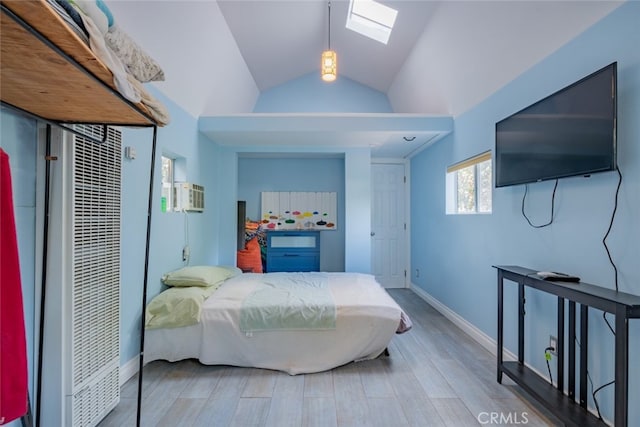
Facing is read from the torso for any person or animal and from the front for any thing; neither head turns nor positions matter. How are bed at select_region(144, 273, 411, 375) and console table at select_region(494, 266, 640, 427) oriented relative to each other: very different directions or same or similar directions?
very different directions

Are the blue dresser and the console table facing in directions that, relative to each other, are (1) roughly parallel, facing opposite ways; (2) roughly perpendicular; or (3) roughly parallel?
roughly perpendicular

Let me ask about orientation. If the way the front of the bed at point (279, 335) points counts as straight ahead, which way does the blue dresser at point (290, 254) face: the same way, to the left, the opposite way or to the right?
to the right

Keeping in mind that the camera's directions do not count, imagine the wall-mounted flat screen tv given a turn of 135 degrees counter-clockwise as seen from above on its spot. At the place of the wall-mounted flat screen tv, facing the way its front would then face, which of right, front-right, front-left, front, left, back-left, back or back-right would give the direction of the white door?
back-left

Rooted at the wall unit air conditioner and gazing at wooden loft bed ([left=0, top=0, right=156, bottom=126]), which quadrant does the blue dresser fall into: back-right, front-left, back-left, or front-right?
back-left

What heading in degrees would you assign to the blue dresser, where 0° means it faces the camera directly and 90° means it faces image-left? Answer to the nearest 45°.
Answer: approximately 0°

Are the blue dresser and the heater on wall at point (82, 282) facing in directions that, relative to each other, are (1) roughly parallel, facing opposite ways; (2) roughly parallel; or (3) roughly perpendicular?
roughly perpendicular

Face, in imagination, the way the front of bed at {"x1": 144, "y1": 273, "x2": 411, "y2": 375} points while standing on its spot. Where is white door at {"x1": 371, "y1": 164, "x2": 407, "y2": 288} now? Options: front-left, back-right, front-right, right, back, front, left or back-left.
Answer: front-left

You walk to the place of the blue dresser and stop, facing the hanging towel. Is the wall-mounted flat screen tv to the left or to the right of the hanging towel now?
left

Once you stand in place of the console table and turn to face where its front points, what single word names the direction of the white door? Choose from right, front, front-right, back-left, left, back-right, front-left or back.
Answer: right

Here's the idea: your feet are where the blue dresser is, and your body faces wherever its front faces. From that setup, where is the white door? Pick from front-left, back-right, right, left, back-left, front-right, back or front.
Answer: left

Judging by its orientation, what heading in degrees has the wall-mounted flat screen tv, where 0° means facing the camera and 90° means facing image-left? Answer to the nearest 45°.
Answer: approximately 45°

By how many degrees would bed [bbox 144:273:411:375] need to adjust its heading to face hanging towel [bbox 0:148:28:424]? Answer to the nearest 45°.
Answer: approximately 135° to its right

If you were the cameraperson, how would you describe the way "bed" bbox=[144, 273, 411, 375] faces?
facing to the right of the viewer

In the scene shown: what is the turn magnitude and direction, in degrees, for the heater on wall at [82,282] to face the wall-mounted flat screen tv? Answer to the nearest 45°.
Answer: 0° — it already faces it

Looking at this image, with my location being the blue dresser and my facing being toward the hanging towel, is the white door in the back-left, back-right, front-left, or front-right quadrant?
back-left
